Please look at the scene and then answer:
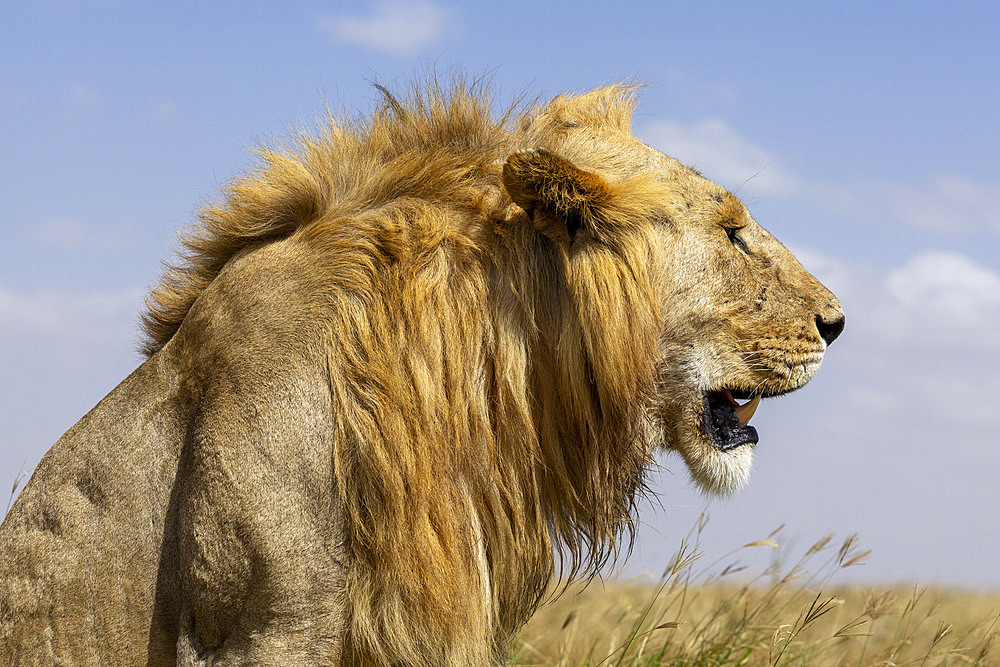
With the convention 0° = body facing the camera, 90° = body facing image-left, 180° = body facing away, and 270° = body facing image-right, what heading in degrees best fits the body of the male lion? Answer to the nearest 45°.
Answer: approximately 270°
